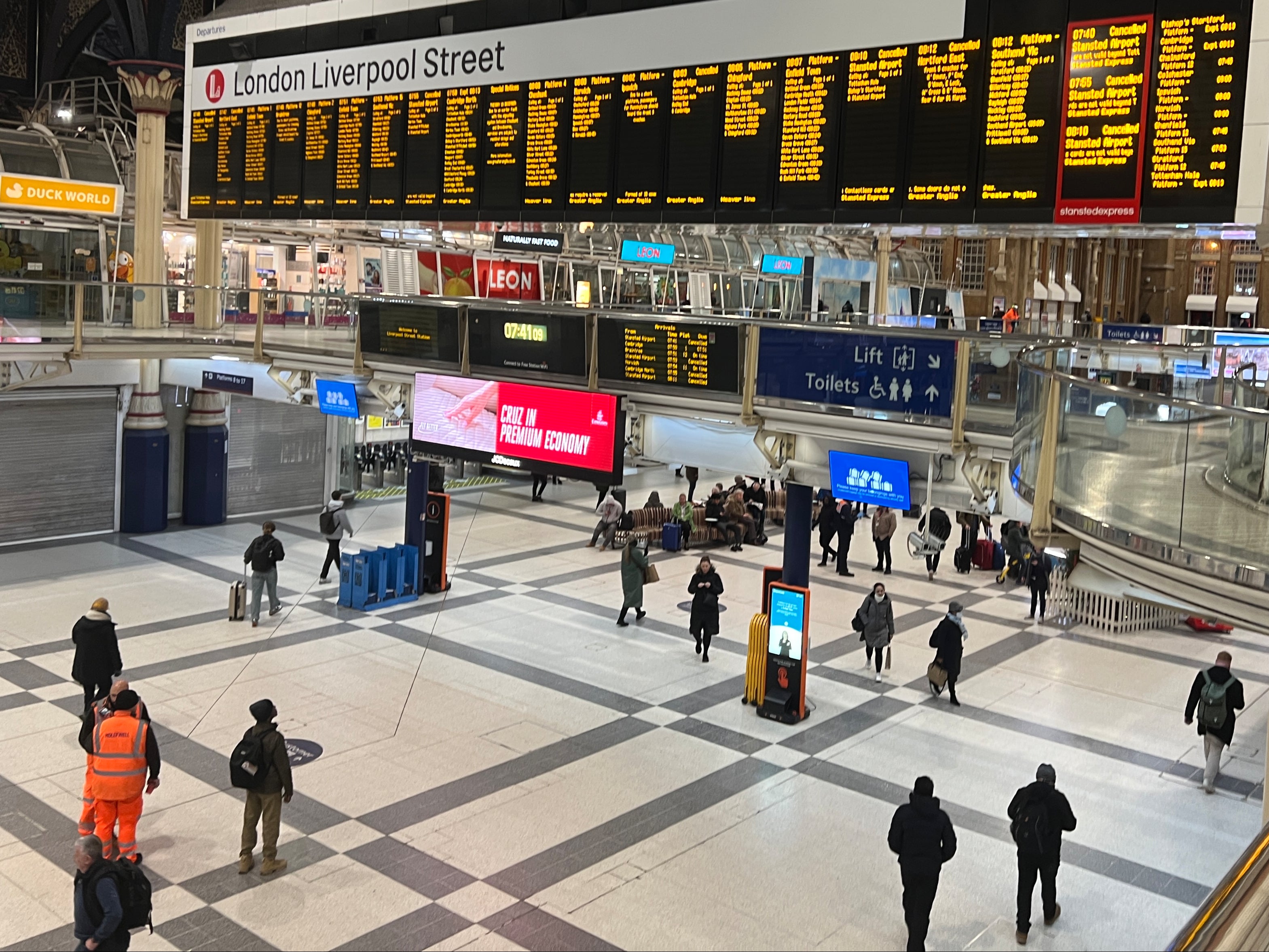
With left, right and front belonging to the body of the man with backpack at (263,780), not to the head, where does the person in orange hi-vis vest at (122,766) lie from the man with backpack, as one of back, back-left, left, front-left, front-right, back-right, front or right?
back-left

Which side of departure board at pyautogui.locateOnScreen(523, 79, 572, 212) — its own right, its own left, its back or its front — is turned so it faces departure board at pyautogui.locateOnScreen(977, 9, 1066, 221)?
left

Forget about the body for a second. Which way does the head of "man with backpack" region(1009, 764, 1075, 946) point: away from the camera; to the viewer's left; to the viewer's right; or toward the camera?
away from the camera

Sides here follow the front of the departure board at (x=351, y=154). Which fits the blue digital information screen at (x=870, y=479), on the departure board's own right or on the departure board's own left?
on the departure board's own left

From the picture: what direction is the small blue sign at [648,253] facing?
toward the camera

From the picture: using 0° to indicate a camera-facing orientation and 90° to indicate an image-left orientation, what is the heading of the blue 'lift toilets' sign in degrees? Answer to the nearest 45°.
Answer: approximately 45°

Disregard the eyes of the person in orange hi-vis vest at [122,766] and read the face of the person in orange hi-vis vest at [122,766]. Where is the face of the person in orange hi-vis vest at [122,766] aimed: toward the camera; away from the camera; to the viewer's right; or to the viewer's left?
away from the camera

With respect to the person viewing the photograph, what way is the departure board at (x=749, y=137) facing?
facing the viewer and to the left of the viewer

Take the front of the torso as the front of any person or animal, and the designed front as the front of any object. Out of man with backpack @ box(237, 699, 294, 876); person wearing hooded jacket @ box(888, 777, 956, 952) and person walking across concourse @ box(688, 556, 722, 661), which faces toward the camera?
the person walking across concourse
